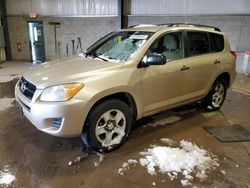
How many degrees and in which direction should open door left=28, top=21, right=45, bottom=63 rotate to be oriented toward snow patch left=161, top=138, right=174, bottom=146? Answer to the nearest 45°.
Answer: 0° — it already faces it

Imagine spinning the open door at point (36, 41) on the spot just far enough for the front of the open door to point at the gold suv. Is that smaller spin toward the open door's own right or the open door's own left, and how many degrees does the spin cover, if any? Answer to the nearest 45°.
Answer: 0° — it already faces it

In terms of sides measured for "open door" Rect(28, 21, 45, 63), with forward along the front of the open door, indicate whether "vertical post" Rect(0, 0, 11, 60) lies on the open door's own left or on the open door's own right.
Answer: on the open door's own right

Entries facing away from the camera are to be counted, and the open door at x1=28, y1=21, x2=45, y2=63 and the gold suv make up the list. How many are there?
0

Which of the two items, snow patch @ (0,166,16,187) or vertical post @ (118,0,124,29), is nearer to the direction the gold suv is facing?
the snow patch

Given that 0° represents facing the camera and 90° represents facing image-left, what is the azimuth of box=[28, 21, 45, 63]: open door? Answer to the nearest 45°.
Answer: approximately 0°

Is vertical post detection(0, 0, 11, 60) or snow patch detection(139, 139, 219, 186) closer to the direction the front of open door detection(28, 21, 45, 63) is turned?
the snow patch

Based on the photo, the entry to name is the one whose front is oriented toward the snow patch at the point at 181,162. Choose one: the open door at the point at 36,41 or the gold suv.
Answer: the open door

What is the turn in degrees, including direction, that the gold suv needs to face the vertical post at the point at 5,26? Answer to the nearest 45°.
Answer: approximately 90° to its right

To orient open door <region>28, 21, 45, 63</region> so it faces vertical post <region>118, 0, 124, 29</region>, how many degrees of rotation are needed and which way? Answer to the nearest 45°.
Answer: approximately 45° to its left

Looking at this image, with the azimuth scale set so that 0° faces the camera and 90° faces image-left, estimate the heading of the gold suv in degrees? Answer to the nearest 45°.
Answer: approximately 45°
